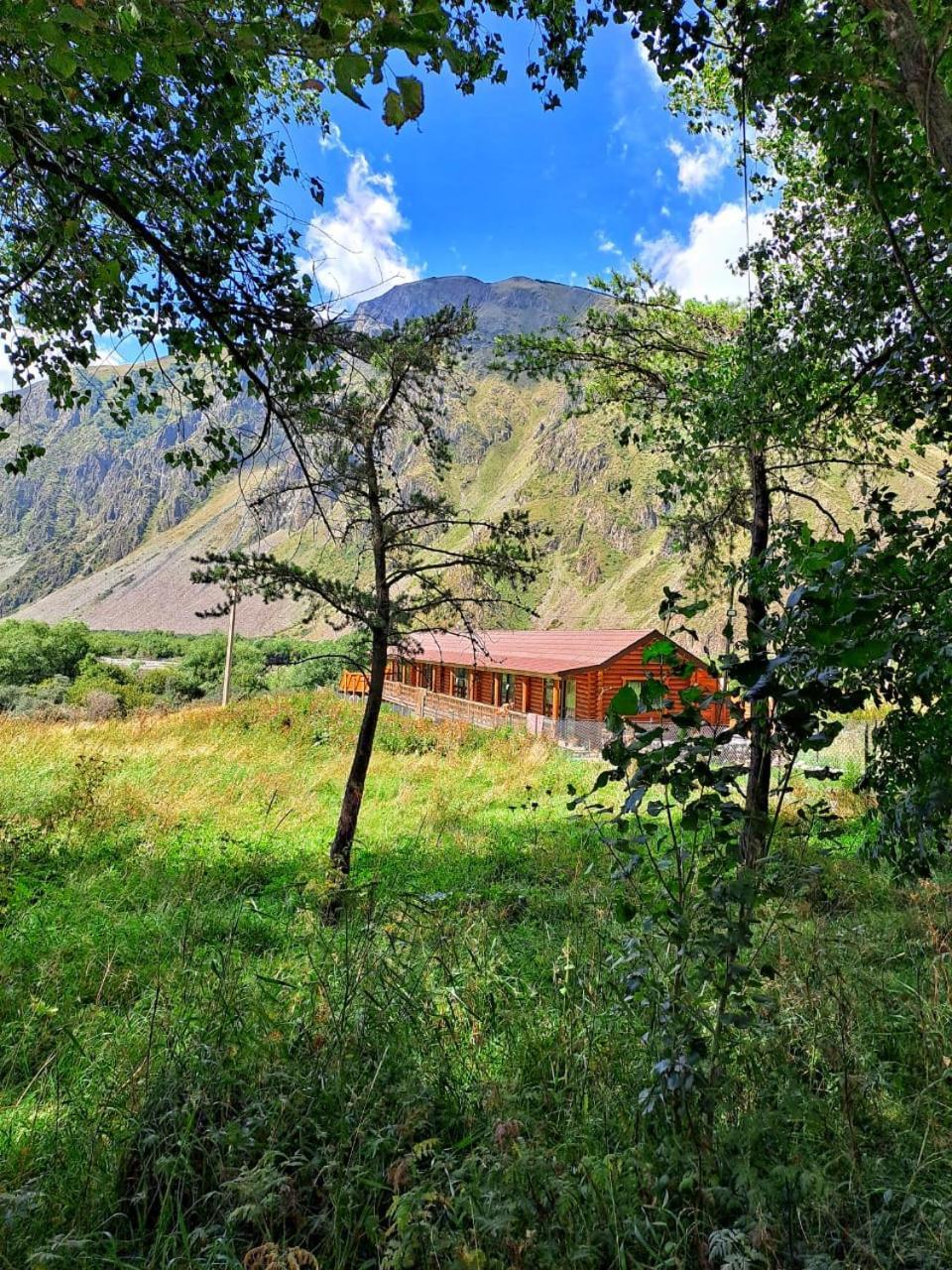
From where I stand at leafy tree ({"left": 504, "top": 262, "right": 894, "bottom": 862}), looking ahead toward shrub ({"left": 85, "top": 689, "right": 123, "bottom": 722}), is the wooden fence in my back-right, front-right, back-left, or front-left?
front-right

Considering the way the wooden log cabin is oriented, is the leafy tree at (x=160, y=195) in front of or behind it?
in front

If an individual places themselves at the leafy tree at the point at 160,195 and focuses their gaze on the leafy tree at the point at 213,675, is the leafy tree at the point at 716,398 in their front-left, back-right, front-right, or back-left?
front-right

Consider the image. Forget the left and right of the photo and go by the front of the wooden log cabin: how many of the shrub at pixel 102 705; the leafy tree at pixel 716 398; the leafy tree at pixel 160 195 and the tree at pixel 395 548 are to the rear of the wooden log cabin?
0

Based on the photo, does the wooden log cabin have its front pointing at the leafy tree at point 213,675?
no

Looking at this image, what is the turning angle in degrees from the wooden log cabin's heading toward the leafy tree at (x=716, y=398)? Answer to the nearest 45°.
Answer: approximately 45° to its left

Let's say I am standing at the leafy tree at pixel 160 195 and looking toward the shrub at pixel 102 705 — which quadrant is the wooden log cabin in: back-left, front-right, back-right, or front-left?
front-right

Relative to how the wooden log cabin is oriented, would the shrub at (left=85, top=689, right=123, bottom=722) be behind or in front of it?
in front

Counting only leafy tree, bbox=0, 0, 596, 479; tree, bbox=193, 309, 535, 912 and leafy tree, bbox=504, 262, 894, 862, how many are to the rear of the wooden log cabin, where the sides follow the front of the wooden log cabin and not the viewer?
0

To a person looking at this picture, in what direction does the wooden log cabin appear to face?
facing the viewer and to the left of the viewer

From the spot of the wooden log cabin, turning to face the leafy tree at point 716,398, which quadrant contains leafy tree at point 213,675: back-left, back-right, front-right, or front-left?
back-right
